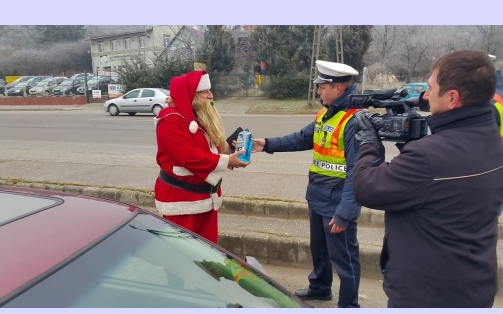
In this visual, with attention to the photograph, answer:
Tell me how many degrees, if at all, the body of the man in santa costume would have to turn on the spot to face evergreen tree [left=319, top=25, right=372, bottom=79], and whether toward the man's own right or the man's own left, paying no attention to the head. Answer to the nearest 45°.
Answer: approximately 90° to the man's own left

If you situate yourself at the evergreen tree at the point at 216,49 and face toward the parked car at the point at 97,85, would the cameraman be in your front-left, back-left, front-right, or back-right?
back-left

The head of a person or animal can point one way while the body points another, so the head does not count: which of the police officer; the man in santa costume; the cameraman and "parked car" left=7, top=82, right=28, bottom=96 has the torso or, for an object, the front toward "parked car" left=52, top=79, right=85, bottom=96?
the cameraman

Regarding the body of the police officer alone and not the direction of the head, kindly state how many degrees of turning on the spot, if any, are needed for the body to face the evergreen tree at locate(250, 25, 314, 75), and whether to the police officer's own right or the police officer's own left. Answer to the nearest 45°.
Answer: approximately 135° to the police officer's own right

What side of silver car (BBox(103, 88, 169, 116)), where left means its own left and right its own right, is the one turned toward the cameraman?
left

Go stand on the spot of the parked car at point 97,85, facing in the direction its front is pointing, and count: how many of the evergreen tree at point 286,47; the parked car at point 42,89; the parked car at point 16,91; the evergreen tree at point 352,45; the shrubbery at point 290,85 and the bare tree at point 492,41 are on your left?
4

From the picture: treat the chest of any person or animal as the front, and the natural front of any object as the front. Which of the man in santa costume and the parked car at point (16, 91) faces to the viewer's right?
the man in santa costume

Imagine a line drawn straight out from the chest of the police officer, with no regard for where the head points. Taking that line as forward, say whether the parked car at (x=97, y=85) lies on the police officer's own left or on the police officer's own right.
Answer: on the police officer's own right

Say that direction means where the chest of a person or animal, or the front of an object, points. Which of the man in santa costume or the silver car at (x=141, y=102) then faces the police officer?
the man in santa costume

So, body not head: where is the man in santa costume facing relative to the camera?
to the viewer's right

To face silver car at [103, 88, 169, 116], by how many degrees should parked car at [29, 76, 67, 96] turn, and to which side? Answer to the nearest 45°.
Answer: approximately 45° to its left

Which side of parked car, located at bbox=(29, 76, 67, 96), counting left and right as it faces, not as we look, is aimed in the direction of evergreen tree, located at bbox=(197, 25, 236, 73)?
left

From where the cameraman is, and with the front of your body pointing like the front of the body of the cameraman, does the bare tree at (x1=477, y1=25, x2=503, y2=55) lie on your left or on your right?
on your right

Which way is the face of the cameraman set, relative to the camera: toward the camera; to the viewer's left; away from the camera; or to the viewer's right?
to the viewer's left

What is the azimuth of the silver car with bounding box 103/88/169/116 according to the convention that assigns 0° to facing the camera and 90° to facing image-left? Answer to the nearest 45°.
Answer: approximately 90°

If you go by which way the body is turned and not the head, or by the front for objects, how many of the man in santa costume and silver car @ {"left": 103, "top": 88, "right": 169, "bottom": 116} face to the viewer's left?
1
